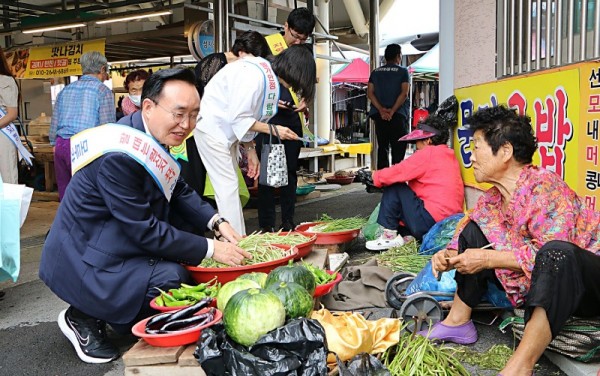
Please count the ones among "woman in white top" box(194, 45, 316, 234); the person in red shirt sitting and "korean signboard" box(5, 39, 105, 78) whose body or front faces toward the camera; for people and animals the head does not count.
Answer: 1

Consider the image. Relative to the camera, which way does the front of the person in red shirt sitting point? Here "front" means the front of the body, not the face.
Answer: to the viewer's left

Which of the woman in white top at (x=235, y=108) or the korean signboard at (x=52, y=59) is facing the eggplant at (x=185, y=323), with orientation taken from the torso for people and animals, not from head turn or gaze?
the korean signboard

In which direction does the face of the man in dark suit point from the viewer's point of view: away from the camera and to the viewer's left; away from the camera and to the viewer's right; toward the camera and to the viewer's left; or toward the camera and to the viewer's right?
toward the camera and to the viewer's right

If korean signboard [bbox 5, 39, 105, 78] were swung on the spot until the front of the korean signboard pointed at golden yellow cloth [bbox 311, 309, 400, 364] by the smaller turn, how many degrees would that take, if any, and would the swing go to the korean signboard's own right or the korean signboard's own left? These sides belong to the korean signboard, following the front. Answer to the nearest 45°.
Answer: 0° — it already faces it

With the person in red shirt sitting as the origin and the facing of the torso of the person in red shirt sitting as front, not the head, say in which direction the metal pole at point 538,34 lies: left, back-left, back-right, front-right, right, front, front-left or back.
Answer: back-left

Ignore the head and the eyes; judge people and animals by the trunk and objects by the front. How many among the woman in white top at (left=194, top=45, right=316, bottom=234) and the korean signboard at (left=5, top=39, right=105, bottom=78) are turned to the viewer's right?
1

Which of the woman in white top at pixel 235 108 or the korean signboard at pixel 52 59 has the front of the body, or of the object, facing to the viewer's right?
the woman in white top

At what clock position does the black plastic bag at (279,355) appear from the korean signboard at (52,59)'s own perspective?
The black plastic bag is roughly at 12 o'clock from the korean signboard.

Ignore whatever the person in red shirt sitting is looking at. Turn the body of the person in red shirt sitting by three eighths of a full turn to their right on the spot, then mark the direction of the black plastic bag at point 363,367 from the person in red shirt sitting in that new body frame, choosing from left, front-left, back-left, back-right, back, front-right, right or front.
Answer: back-right

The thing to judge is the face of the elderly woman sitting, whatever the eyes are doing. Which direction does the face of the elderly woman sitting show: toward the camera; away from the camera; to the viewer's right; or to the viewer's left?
to the viewer's left

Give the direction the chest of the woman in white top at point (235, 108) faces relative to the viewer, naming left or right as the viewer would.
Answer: facing to the right of the viewer

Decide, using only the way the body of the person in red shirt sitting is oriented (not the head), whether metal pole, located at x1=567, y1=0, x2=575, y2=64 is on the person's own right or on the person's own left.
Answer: on the person's own left
